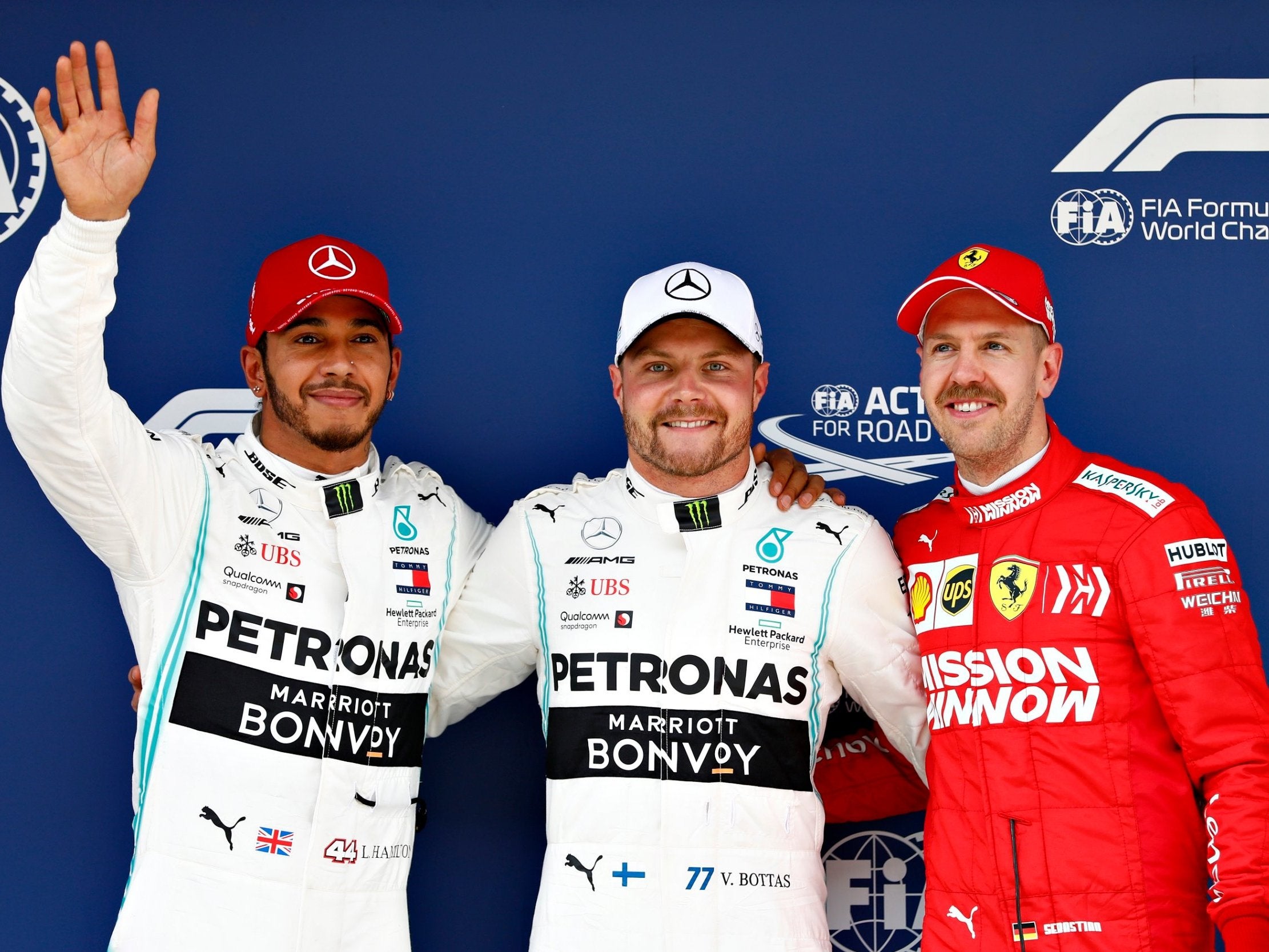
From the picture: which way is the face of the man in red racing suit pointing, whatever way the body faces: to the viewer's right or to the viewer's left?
to the viewer's left

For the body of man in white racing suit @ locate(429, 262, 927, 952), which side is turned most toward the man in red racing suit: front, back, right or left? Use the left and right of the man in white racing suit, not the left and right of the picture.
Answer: left

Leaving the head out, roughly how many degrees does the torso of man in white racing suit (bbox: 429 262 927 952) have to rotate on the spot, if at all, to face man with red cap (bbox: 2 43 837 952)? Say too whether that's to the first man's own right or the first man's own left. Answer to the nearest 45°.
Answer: approximately 90° to the first man's own right

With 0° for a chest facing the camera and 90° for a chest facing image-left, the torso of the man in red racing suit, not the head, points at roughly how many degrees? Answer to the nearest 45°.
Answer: approximately 45°

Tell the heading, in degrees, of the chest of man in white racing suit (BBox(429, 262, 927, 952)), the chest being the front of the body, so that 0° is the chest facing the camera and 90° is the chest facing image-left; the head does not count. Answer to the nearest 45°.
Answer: approximately 0°
